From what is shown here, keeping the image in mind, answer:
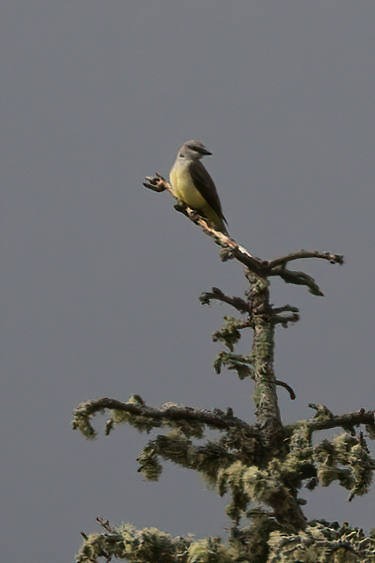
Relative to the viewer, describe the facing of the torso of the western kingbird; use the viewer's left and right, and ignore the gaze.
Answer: facing the viewer and to the left of the viewer
